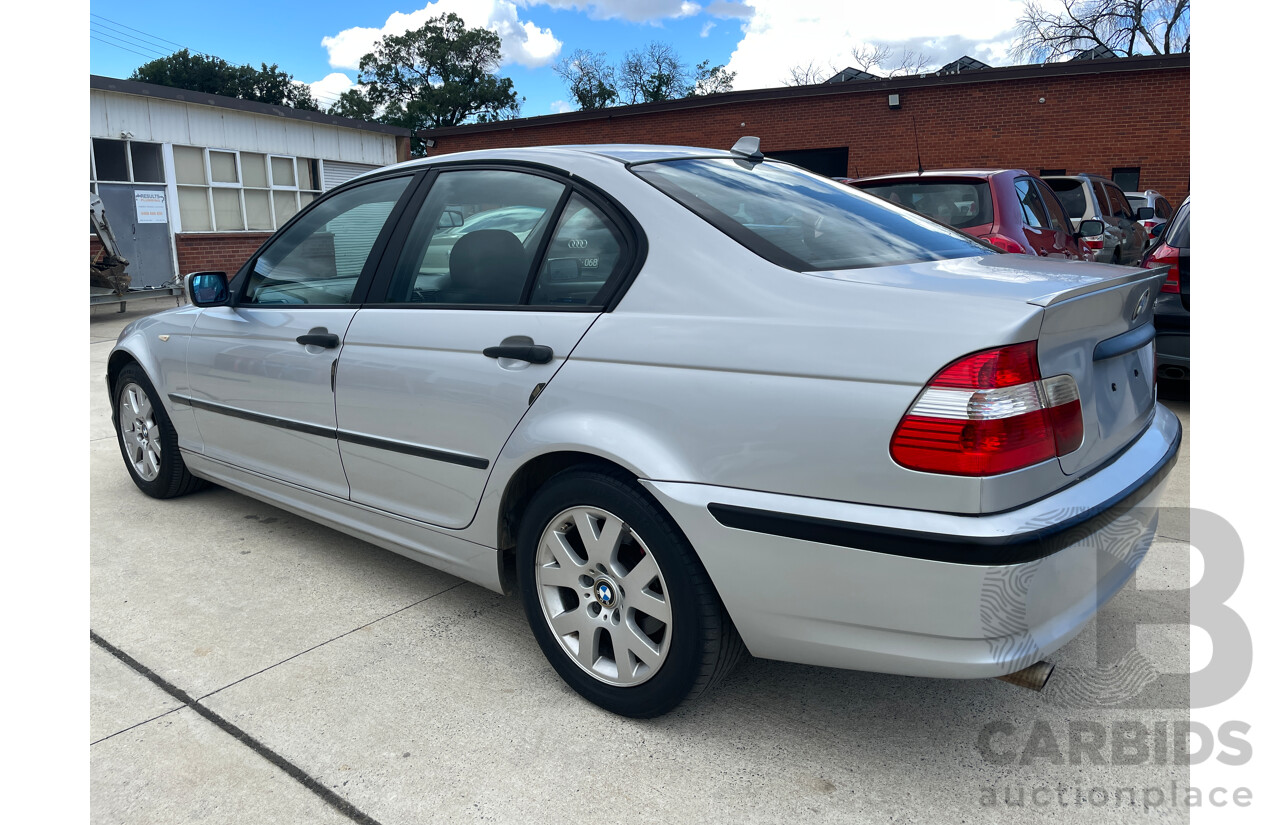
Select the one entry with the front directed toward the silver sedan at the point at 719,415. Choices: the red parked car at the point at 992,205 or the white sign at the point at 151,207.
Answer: the white sign

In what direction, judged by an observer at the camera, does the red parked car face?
facing away from the viewer and to the right of the viewer

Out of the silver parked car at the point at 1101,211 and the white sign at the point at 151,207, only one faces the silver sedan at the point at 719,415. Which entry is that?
the white sign

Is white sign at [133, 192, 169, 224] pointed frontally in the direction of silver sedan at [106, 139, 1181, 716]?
yes

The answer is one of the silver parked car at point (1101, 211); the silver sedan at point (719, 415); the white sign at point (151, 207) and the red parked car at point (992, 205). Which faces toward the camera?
the white sign

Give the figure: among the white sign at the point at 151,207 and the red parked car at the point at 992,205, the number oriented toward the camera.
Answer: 1

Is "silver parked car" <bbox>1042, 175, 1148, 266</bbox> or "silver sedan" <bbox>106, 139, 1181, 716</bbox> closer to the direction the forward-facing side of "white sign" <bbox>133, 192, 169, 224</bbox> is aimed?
the silver sedan

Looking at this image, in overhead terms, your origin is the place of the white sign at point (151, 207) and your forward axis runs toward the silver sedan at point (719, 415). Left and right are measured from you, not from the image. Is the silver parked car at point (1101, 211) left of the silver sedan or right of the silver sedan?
left

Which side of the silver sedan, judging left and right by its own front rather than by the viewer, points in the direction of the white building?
front

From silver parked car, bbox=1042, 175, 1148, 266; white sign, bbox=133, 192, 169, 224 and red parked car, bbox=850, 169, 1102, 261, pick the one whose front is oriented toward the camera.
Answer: the white sign

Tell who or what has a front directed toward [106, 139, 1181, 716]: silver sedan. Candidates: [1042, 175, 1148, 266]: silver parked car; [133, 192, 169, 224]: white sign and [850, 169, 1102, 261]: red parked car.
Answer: the white sign

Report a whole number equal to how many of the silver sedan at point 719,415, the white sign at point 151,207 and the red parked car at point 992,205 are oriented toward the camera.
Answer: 1

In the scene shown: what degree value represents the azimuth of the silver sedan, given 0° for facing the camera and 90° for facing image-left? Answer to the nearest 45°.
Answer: approximately 135°

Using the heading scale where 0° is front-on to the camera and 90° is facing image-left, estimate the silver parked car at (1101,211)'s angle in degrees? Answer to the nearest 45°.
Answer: approximately 225°

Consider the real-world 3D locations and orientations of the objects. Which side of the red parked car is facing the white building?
left
